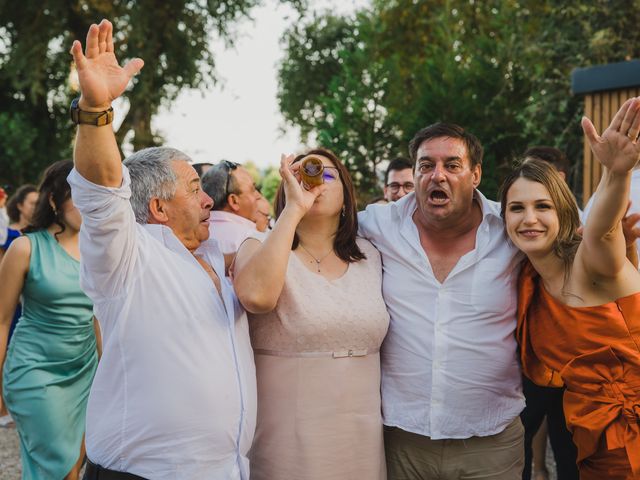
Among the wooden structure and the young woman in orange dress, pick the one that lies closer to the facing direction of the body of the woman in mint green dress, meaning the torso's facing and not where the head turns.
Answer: the young woman in orange dress

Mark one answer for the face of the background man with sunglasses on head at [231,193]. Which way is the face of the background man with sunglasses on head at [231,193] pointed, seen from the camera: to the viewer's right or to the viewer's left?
to the viewer's right

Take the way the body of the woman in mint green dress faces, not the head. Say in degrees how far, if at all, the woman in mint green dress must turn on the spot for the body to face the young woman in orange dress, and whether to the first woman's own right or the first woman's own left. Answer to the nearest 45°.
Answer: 0° — they already face them

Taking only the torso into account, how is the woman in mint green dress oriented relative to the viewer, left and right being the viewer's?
facing the viewer and to the right of the viewer

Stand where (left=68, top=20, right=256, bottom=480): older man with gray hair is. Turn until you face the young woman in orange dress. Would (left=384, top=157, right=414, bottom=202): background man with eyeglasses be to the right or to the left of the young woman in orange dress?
left

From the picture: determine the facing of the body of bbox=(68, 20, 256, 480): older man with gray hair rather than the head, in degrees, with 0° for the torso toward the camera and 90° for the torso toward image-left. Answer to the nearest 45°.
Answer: approximately 270°

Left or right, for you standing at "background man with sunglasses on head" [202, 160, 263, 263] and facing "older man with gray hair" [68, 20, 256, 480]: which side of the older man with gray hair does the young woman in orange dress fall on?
left

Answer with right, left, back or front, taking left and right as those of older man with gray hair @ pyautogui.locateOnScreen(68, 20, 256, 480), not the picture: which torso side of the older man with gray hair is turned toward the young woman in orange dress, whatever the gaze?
front

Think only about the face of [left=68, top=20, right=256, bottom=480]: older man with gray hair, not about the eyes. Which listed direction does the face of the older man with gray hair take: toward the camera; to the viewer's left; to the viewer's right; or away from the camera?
to the viewer's right

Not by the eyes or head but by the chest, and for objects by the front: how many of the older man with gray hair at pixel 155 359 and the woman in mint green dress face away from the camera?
0

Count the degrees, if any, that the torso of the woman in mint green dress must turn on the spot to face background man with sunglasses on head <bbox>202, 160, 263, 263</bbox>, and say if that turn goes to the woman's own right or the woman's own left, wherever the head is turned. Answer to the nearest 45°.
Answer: approximately 45° to the woman's own left

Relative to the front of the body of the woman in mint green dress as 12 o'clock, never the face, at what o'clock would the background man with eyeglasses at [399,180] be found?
The background man with eyeglasses is roughly at 10 o'clock from the woman in mint green dress.

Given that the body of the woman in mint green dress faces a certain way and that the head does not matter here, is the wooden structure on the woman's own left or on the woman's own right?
on the woman's own left

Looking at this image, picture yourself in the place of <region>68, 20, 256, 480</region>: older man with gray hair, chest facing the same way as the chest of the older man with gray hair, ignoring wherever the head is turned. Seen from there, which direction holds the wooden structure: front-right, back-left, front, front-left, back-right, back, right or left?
front-left
